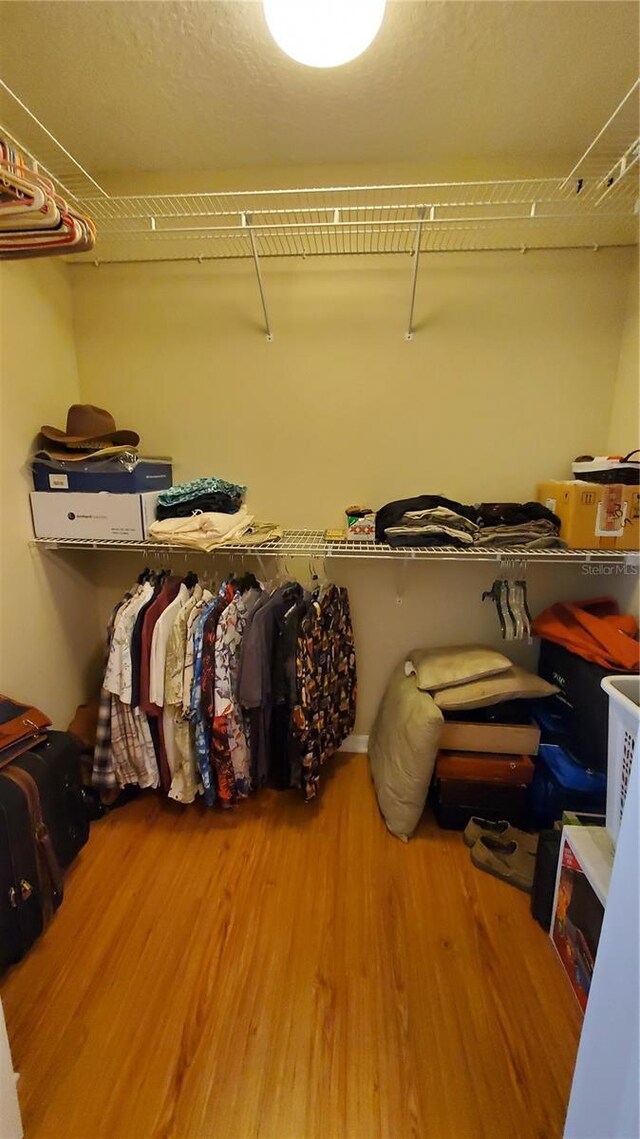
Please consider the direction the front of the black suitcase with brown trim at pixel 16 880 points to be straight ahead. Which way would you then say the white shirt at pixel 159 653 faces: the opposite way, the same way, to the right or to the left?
the opposite way

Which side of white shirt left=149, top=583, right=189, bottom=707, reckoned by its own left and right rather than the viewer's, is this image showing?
left

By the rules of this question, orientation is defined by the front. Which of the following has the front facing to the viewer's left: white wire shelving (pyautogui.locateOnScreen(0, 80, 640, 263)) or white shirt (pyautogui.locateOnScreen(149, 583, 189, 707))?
the white shirt

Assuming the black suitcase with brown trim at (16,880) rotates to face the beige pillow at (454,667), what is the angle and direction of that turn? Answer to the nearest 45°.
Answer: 0° — it already faces it

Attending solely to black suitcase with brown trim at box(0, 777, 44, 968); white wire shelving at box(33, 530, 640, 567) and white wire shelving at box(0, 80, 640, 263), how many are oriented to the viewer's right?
1

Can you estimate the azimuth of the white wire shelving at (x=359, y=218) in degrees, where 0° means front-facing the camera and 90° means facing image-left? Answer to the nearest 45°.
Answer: approximately 0°

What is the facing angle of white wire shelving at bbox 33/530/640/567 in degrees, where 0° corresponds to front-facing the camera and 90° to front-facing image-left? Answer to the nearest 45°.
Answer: approximately 0°

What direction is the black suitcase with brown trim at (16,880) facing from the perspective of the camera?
to the viewer's right

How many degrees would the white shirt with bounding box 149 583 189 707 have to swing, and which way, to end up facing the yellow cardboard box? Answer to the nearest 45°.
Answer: approximately 180°

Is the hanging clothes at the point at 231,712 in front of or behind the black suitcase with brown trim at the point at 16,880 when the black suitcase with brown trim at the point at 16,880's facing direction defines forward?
in front
